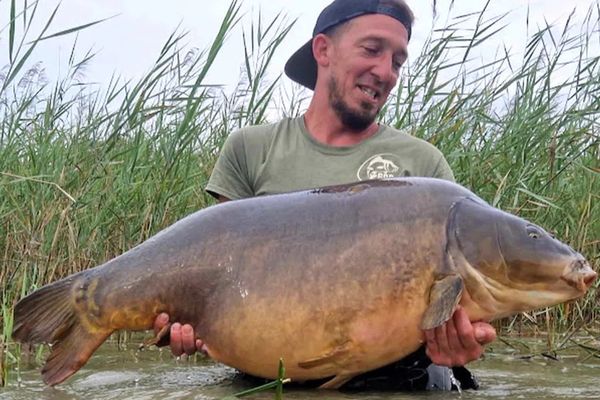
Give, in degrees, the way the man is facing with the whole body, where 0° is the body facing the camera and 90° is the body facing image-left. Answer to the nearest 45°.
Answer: approximately 0°

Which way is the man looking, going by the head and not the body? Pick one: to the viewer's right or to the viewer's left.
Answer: to the viewer's right

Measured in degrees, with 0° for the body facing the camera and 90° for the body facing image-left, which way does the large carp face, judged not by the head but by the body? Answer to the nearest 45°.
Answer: approximately 270°
